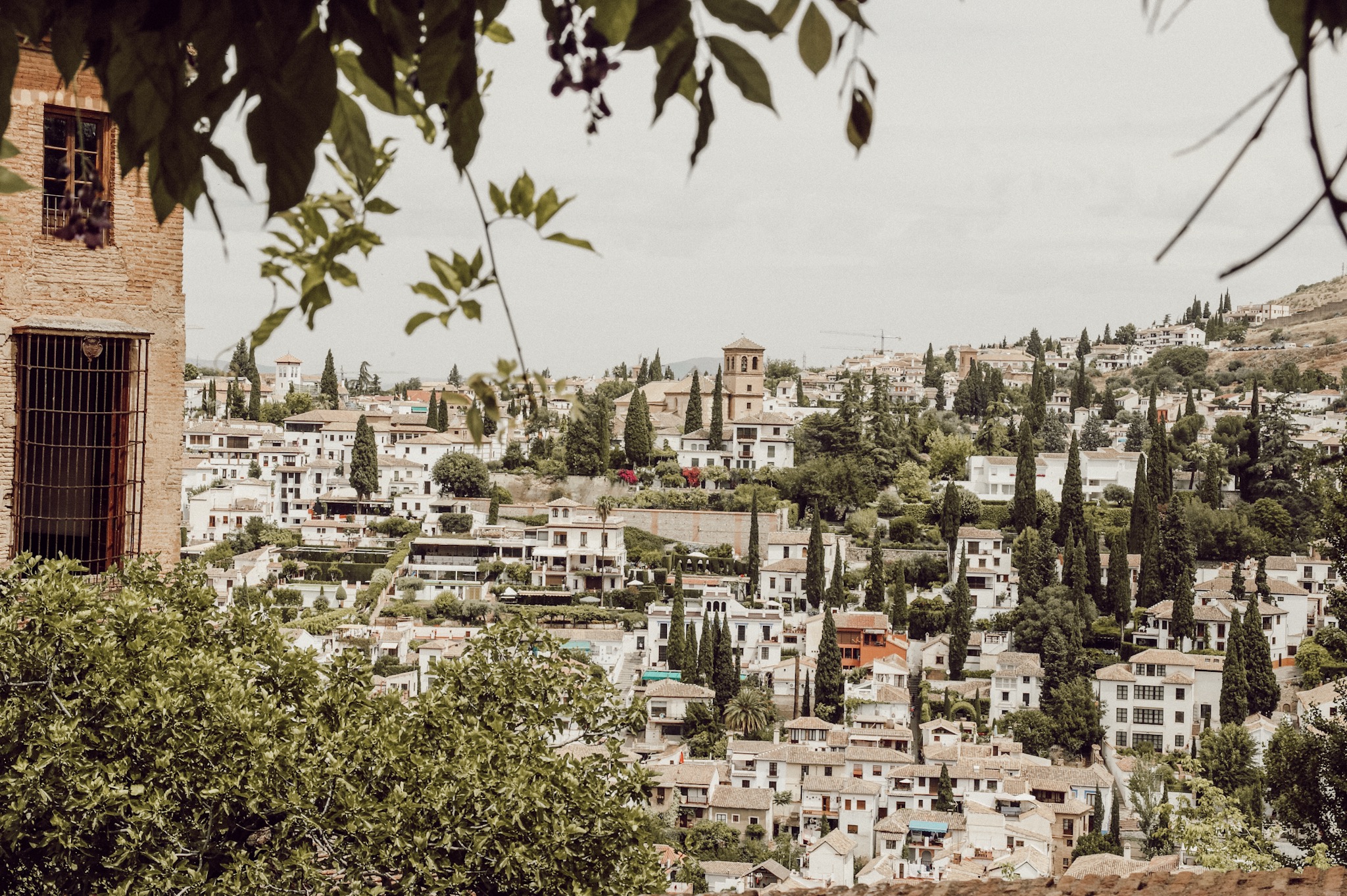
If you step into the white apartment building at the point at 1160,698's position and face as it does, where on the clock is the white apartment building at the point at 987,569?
the white apartment building at the point at 987,569 is roughly at 5 o'clock from the white apartment building at the point at 1160,698.

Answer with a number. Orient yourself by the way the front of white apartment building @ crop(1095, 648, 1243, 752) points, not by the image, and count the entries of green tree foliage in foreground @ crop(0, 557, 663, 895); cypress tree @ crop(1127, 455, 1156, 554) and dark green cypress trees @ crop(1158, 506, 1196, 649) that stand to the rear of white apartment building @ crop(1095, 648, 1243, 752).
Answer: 2

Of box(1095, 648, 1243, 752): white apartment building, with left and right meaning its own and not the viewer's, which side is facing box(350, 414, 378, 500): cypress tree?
right

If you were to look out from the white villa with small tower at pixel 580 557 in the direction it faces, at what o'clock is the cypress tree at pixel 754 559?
The cypress tree is roughly at 9 o'clock from the white villa with small tower.

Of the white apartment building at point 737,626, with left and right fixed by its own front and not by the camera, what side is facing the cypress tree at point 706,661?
front

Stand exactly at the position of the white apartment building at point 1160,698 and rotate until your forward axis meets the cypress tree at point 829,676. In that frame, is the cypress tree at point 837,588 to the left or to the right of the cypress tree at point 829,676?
right

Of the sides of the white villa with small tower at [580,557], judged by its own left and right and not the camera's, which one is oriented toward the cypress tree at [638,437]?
back

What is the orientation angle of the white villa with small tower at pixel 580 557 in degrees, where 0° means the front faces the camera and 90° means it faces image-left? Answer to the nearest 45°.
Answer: approximately 0°

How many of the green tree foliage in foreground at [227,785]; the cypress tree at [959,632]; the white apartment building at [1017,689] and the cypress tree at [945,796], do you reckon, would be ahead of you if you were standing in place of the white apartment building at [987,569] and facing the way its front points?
4

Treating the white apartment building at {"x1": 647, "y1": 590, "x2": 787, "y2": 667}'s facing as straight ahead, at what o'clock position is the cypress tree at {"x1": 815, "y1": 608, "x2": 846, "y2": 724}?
The cypress tree is roughly at 11 o'clock from the white apartment building.

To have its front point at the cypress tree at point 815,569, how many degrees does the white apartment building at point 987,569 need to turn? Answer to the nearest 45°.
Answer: approximately 45° to its right

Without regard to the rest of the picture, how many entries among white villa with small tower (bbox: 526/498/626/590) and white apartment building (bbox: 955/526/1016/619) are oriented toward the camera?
2

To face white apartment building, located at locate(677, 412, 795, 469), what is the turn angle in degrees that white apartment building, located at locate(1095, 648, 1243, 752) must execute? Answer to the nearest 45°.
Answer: approximately 135° to its right
